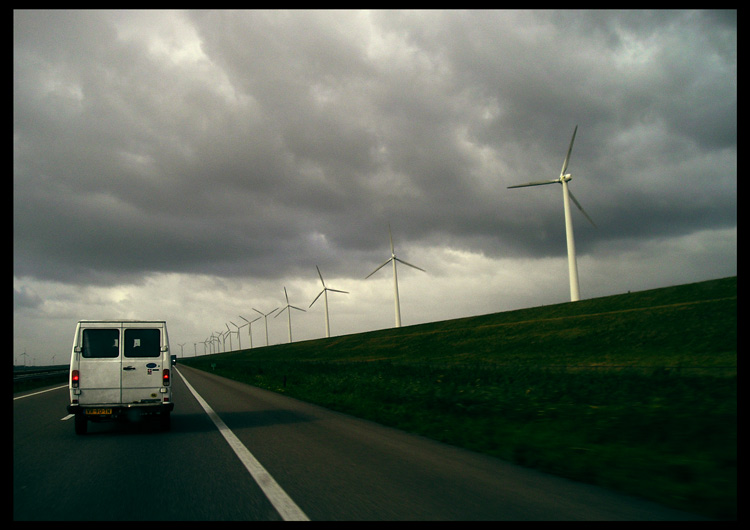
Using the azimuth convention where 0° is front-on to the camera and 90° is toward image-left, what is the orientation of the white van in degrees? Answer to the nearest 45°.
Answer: approximately 180°
